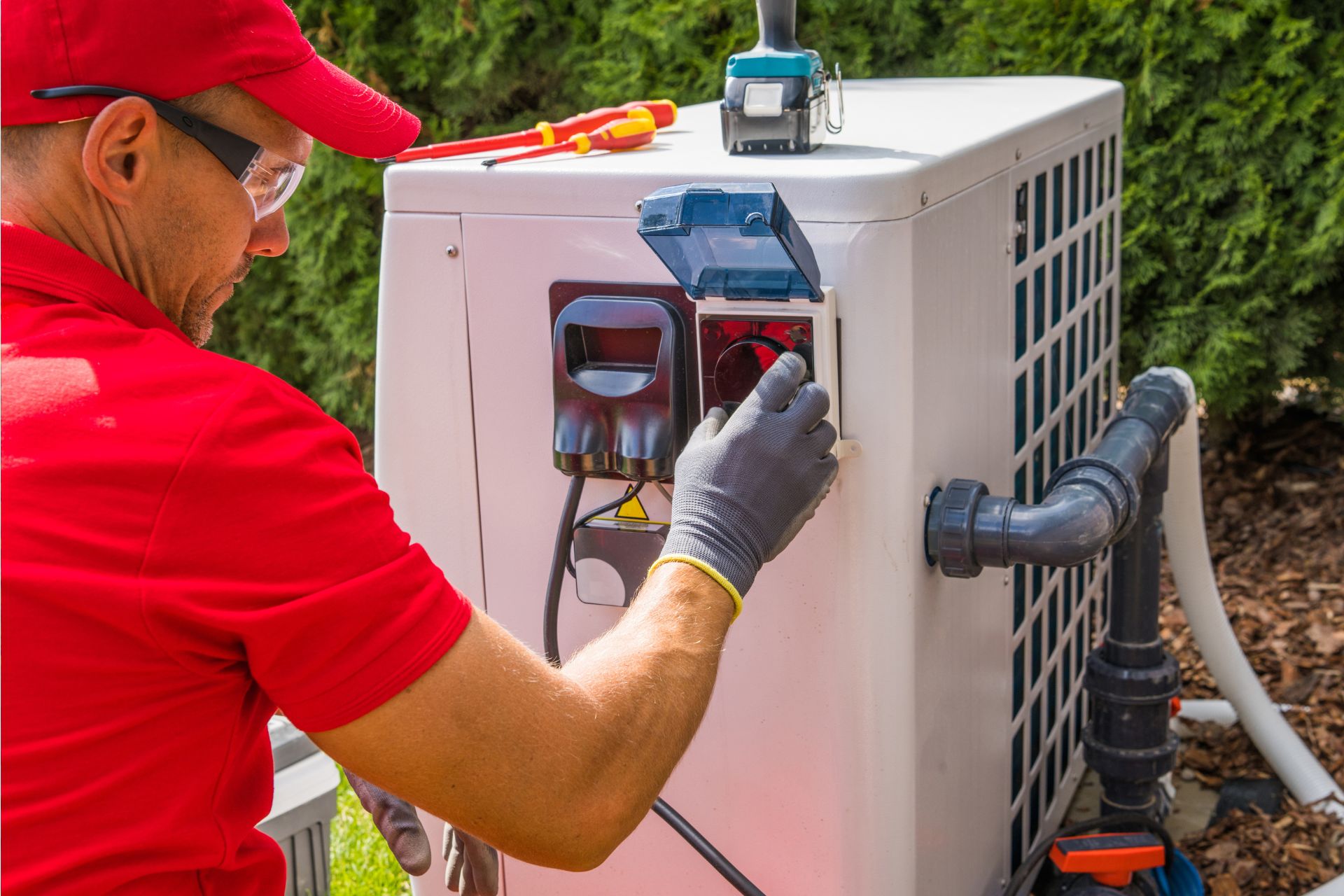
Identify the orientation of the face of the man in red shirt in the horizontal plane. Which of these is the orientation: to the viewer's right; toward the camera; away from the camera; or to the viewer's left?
to the viewer's right

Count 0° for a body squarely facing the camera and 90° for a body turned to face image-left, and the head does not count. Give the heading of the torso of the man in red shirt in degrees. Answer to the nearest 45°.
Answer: approximately 225°
